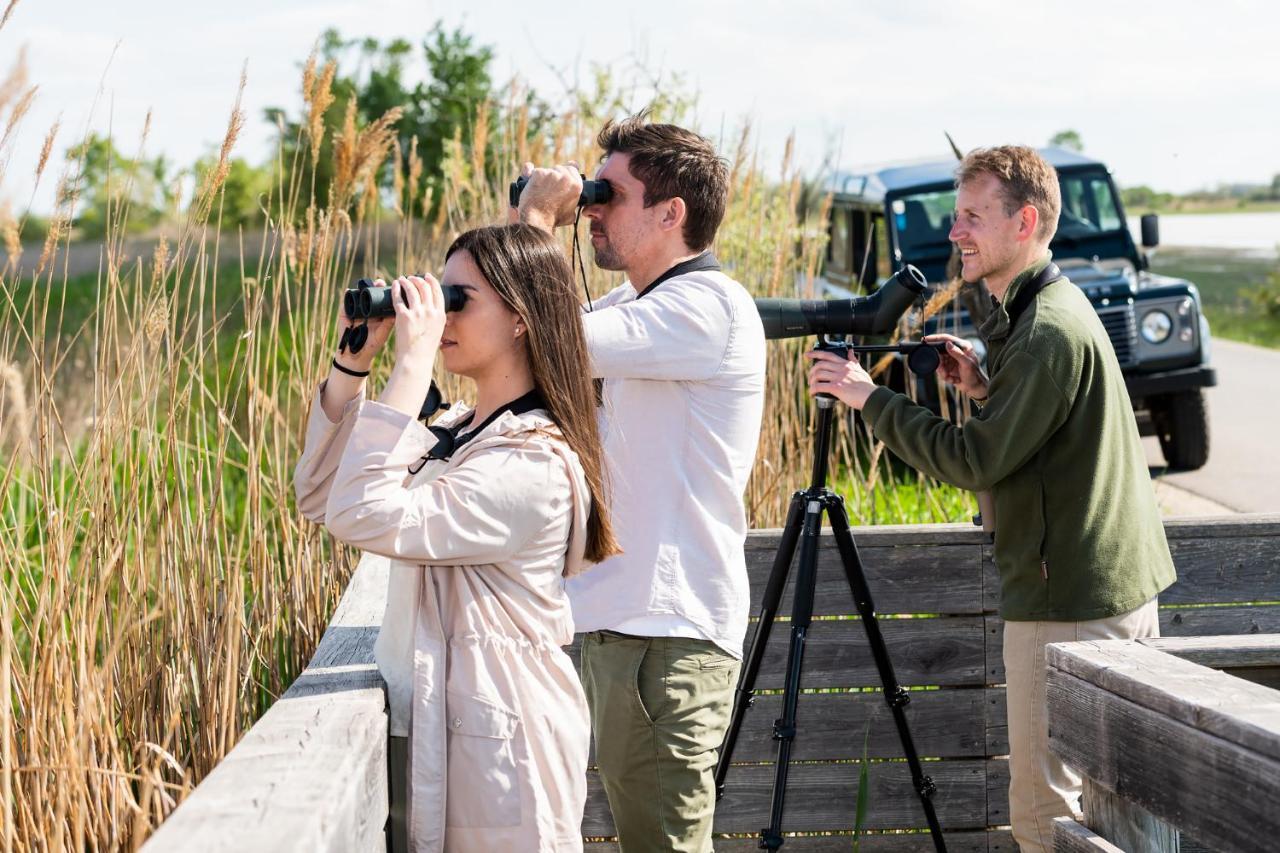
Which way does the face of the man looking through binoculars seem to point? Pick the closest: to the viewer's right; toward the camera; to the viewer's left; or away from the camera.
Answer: to the viewer's left

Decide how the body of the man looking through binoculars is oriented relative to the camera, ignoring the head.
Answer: to the viewer's left

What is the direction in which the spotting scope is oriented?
to the viewer's left

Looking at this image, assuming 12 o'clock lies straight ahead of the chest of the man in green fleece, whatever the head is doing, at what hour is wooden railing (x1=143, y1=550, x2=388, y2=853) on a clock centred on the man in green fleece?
The wooden railing is roughly at 10 o'clock from the man in green fleece.

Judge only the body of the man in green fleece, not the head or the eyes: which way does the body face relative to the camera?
to the viewer's left

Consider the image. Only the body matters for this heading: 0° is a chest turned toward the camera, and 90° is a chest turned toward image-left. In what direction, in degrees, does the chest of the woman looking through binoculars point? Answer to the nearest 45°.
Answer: approximately 90°

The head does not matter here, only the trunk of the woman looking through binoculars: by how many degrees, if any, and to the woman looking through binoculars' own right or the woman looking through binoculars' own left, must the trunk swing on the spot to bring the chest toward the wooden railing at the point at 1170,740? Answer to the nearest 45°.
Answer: approximately 180°

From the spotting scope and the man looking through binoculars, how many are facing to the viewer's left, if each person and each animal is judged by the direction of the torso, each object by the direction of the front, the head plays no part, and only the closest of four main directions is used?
2
